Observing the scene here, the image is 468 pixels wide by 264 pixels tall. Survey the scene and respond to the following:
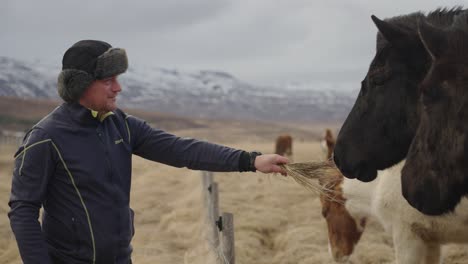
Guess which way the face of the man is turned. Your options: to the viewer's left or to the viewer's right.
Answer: to the viewer's right

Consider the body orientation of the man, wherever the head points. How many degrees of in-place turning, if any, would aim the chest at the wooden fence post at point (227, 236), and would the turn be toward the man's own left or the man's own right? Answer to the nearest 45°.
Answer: approximately 90° to the man's own left

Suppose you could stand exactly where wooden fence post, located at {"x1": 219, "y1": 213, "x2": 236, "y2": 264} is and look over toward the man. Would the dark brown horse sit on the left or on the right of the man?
left

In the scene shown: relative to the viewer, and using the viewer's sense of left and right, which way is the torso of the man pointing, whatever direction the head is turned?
facing the viewer and to the right of the viewer

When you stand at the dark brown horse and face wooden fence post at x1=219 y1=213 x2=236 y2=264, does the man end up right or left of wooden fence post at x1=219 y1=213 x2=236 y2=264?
left
